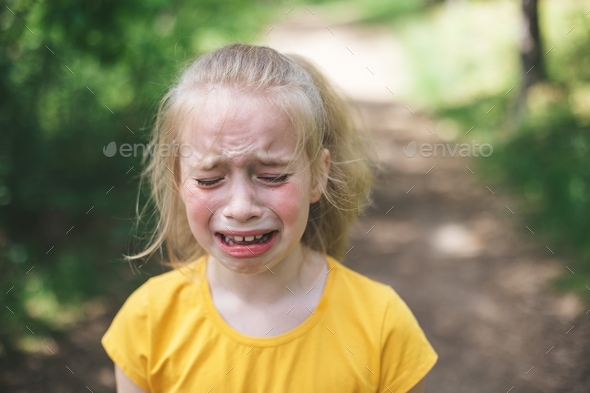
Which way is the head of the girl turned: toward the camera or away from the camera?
toward the camera

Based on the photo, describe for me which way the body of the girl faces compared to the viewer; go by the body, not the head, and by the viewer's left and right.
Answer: facing the viewer

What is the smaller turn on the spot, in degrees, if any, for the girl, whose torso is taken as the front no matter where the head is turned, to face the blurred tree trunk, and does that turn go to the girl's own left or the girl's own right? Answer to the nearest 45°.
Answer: approximately 135° to the girl's own left
